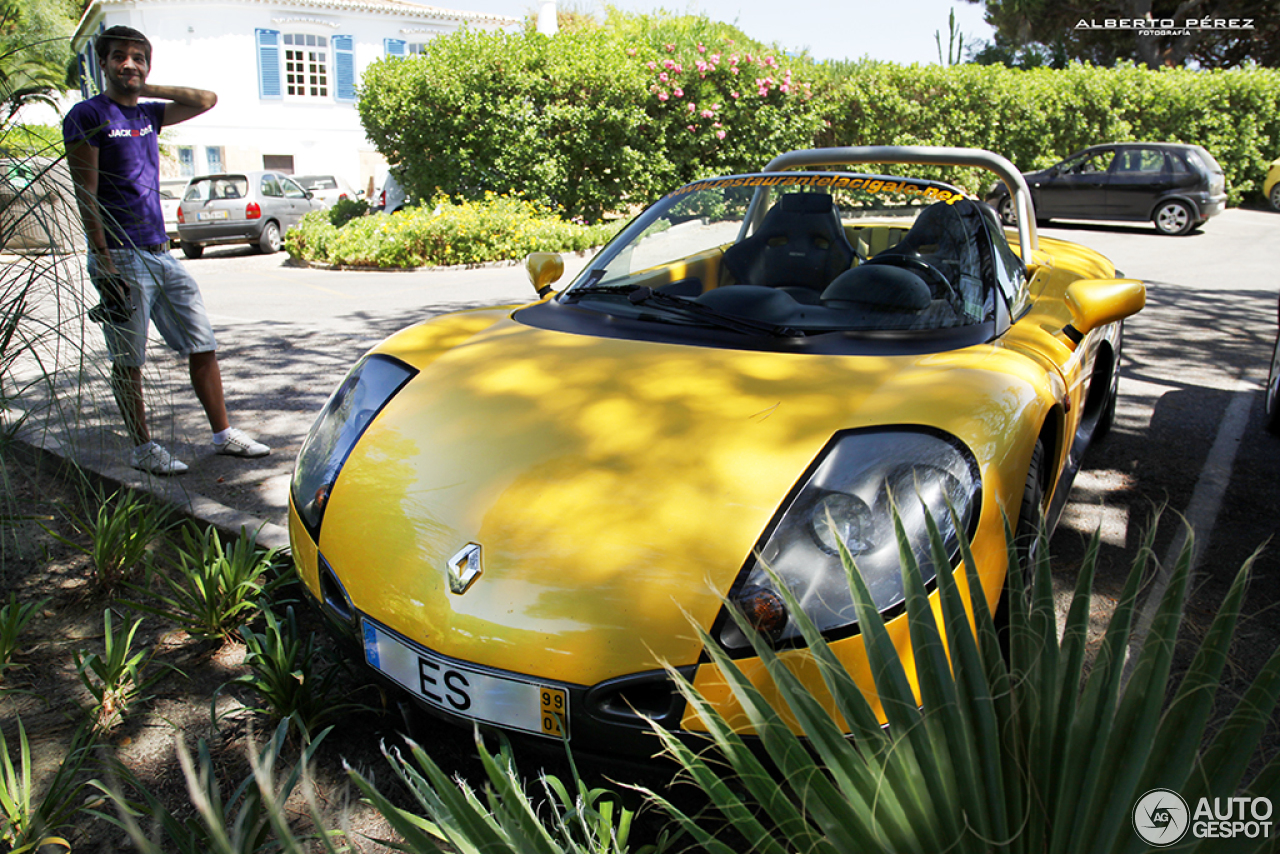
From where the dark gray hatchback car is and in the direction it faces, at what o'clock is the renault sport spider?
The renault sport spider is roughly at 9 o'clock from the dark gray hatchback car.

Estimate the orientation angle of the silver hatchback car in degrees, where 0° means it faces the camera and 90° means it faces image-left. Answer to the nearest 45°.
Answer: approximately 225°

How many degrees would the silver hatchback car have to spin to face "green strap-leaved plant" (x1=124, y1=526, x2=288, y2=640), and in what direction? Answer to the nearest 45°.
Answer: approximately 135° to its right

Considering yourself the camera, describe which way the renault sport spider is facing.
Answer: facing the viewer and to the left of the viewer

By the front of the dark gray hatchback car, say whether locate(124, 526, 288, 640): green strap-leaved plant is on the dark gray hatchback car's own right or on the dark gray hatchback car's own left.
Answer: on the dark gray hatchback car's own left

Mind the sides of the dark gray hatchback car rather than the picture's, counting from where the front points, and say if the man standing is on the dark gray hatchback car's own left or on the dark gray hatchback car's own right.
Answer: on the dark gray hatchback car's own left

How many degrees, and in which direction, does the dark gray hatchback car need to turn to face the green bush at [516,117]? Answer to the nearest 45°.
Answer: approximately 45° to its left

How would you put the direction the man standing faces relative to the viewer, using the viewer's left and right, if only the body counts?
facing the viewer and to the right of the viewer

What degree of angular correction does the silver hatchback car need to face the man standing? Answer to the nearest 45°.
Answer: approximately 135° to its right

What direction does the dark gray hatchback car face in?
to the viewer's left
